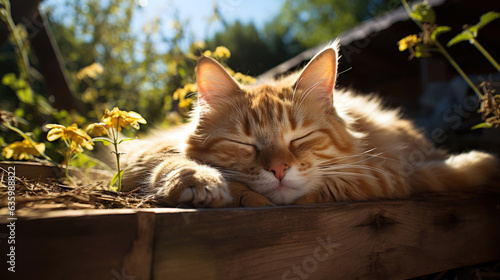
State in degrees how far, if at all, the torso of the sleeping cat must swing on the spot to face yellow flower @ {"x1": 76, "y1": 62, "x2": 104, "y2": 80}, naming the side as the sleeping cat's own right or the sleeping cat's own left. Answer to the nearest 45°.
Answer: approximately 90° to the sleeping cat's own right

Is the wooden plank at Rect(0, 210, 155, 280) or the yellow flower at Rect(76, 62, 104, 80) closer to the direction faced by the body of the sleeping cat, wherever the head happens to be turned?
the wooden plank

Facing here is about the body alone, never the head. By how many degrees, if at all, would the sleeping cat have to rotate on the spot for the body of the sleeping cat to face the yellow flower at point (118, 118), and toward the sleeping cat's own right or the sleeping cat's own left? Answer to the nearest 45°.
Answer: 0° — it already faces it

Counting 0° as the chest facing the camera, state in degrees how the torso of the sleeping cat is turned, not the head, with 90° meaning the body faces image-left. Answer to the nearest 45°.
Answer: approximately 45°

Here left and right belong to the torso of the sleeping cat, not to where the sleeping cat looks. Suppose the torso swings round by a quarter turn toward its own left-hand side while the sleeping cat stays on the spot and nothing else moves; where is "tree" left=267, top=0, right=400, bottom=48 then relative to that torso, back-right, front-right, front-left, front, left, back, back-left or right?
back-left

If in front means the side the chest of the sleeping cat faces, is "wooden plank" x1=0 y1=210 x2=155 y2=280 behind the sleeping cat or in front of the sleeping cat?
in front
